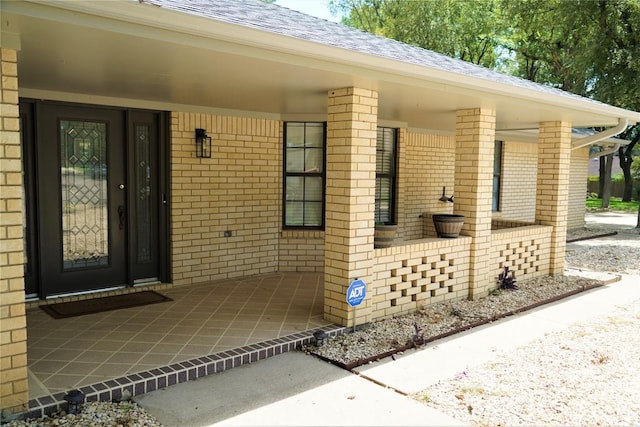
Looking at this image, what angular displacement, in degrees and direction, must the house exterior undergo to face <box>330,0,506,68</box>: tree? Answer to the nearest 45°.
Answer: approximately 135° to its left

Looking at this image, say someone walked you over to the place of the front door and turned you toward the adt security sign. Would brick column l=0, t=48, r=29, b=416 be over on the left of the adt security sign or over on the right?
right

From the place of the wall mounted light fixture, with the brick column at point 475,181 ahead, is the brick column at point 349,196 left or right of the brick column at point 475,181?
right

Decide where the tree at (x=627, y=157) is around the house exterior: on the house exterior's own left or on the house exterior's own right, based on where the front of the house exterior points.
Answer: on the house exterior's own left
